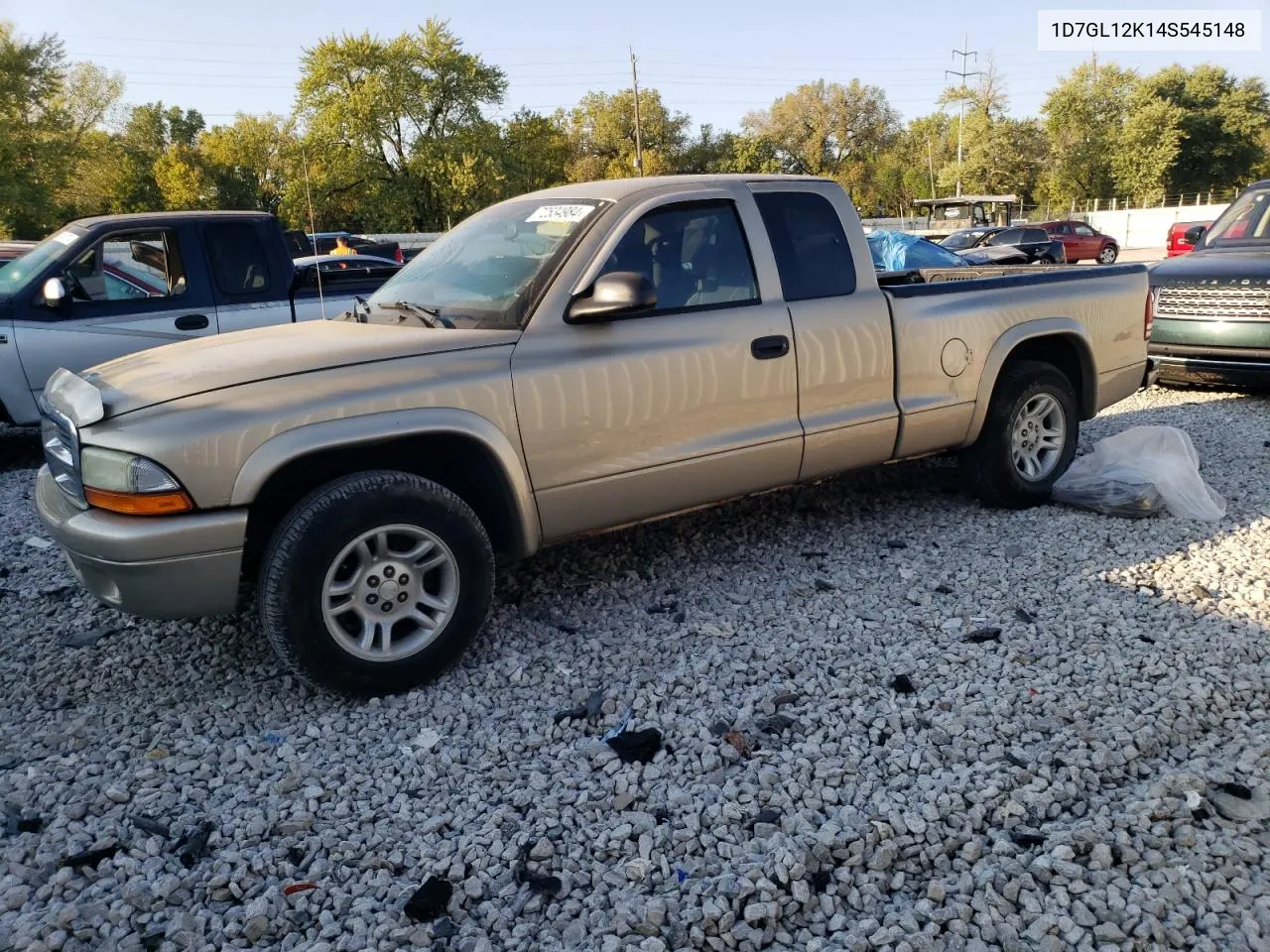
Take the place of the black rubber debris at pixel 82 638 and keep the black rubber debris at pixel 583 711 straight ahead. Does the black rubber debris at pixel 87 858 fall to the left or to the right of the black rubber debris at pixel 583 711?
right

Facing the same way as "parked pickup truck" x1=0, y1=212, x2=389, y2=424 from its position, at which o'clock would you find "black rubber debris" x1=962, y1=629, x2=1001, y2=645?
The black rubber debris is roughly at 8 o'clock from the parked pickup truck.

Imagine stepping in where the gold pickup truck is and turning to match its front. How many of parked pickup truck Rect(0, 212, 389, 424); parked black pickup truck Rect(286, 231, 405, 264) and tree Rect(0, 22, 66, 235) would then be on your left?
0

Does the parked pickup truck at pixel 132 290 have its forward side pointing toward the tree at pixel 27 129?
no

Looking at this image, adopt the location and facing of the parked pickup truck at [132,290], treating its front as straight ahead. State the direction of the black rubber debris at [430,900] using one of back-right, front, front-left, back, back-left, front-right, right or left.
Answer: left

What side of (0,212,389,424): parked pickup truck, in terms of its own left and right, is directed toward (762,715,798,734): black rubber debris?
left

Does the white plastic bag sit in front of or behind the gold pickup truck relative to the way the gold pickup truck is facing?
behind

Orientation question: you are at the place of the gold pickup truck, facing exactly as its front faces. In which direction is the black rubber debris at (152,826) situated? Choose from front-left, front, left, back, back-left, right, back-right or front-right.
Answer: front

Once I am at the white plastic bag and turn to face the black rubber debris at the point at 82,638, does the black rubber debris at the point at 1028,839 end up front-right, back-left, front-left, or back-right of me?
front-left

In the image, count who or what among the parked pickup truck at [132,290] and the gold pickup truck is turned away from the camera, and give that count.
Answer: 0

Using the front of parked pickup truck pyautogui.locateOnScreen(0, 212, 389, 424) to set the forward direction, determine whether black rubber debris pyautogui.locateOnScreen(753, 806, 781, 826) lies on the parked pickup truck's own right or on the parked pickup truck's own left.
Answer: on the parked pickup truck's own left

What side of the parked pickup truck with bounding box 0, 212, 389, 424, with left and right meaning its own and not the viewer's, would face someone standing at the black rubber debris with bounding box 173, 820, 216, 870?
left

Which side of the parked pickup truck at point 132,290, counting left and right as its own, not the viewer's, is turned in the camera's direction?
left

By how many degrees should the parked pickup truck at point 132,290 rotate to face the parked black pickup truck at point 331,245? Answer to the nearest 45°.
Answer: approximately 90° to its right

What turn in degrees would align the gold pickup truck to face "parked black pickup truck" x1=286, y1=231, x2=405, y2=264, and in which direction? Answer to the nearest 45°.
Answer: approximately 135° to its right

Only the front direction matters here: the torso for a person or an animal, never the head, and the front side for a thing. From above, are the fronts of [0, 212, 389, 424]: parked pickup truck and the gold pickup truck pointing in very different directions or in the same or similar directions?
same or similar directions
